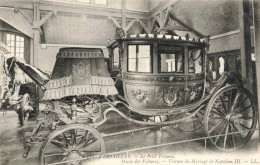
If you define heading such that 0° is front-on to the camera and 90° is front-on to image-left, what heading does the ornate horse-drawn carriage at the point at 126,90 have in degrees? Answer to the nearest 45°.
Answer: approximately 45°
